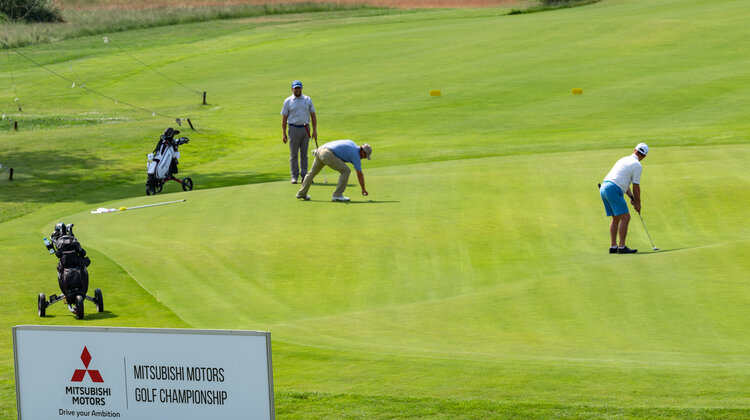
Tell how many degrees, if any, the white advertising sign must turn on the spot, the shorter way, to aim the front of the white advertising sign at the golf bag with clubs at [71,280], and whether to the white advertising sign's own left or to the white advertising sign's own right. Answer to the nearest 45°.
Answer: approximately 180°

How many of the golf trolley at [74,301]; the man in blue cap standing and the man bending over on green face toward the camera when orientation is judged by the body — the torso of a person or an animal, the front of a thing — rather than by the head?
2

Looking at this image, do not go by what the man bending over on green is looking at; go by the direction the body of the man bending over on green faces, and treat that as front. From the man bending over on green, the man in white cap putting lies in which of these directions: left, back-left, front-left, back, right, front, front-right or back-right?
front-right

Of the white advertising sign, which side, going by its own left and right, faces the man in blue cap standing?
back

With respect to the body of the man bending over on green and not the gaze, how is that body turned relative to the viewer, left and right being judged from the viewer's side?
facing to the right of the viewer

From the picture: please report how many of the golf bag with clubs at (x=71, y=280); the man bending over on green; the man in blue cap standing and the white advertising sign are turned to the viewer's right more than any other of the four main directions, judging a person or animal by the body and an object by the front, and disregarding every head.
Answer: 1

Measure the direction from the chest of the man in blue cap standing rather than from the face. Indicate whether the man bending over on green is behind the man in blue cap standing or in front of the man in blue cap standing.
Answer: in front

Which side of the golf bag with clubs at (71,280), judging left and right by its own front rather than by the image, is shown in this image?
front

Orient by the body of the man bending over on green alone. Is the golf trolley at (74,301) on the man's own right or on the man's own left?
on the man's own right
